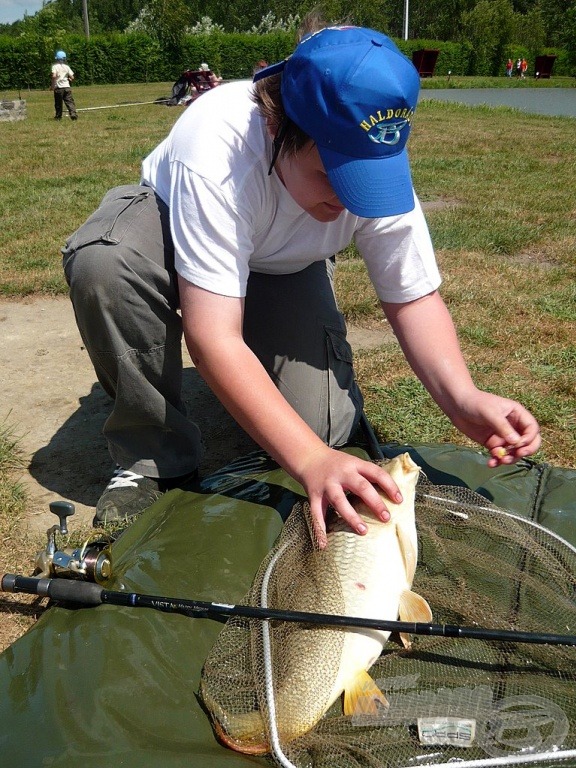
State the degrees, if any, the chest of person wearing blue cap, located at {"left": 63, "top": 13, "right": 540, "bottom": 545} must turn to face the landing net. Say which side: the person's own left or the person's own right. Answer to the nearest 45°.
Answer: approximately 45° to the person's own right

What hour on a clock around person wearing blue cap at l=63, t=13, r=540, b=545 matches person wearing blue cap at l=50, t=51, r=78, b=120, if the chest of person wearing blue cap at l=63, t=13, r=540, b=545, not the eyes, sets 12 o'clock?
person wearing blue cap at l=50, t=51, r=78, b=120 is roughly at 7 o'clock from person wearing blue cap at l=63, t=13, r=540, b=545.

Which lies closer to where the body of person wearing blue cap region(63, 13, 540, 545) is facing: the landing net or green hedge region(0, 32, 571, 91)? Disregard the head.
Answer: the landing net

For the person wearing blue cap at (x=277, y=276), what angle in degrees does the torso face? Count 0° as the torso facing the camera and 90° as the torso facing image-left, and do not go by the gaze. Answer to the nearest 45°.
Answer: approximately 315°

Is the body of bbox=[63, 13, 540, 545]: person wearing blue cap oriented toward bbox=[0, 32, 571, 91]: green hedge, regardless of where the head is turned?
no
